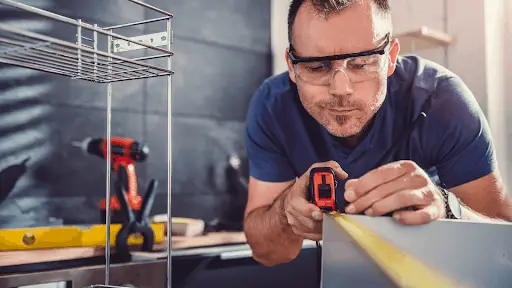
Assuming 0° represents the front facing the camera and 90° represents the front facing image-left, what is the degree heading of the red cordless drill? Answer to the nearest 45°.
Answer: approximately 90°

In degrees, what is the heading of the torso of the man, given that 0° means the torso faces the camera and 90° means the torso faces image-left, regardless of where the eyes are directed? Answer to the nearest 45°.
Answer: approximately 0°

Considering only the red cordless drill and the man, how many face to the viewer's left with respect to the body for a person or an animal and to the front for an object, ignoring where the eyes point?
1

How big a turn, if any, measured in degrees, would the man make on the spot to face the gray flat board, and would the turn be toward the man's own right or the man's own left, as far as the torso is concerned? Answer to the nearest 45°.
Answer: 0° — they already face it

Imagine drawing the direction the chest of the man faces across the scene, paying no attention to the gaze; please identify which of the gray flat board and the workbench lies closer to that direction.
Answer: the gray flat board

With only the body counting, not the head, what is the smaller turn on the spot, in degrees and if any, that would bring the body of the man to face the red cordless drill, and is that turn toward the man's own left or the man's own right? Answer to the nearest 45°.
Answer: approximately 90° to the man's own right

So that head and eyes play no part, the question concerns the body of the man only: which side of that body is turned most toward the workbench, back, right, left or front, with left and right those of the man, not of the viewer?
right

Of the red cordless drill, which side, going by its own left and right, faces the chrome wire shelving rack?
left
